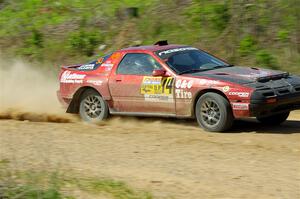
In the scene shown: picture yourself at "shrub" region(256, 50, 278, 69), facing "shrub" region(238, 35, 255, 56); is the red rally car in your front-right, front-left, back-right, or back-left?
back-left

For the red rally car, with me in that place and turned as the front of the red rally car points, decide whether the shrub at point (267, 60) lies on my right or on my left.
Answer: on my left

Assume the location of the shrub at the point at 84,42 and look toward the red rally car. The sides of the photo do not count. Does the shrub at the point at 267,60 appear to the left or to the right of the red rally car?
left

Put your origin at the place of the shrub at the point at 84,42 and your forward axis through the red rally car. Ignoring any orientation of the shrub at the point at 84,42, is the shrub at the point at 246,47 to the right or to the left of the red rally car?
left

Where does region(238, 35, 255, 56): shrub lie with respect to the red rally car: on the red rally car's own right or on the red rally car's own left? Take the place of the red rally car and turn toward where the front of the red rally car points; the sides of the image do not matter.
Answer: on the red rally car's own left

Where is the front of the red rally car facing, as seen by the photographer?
facing the viewer and to the right of the viewer

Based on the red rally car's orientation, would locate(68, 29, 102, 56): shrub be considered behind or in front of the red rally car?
behind
